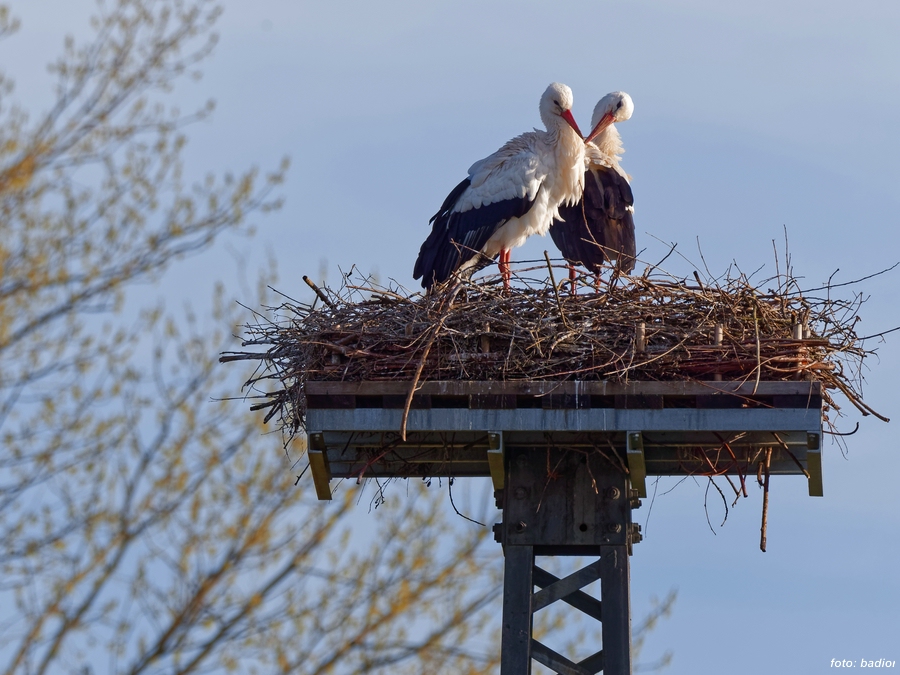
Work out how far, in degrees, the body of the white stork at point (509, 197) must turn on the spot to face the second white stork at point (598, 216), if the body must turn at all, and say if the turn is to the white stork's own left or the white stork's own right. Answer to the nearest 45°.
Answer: approximately 90° to the white stork's own left
